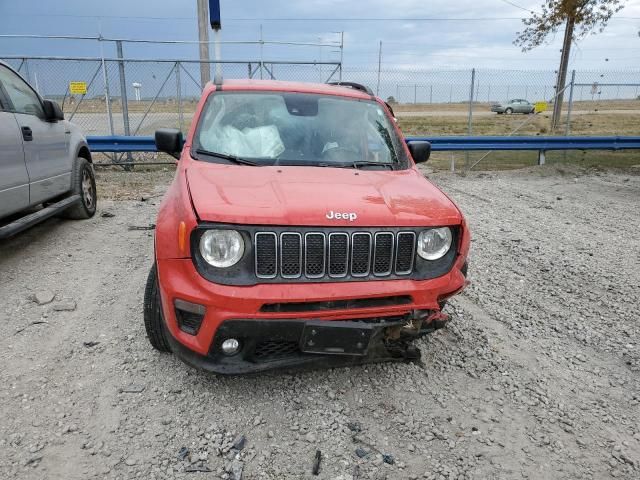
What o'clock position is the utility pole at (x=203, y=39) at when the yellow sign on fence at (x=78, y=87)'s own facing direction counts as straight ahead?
The utility pole is roughly at 9 o'clock from the yellow sign on fence.

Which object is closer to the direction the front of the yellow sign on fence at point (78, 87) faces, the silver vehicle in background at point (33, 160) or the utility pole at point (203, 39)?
the silver vehicle in background

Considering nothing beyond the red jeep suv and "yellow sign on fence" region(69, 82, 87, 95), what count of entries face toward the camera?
2

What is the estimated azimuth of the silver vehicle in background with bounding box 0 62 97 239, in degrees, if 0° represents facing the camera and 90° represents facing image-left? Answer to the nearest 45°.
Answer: approximately 225°

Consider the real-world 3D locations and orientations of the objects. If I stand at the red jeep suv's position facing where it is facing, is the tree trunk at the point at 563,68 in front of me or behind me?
behind

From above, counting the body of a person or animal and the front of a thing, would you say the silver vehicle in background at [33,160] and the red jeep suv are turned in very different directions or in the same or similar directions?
very different directions

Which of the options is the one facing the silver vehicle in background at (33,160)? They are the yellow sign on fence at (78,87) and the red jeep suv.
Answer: the yellow sign on fence

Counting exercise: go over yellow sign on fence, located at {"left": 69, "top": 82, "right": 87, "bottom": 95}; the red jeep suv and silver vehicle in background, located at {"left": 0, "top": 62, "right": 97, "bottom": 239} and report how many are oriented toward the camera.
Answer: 2

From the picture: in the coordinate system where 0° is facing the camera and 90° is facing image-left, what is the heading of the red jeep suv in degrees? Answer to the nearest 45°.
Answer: approximately 0°

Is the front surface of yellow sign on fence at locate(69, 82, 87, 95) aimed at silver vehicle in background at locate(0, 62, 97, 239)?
yes

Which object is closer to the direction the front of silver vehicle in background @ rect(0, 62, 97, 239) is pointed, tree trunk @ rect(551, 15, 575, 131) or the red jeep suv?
the tree trunk
